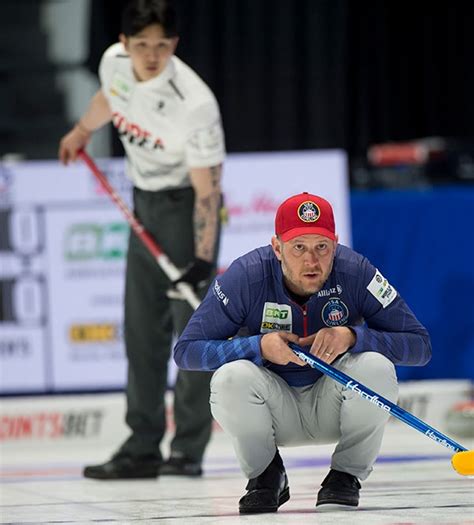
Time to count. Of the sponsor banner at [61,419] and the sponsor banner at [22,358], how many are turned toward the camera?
2

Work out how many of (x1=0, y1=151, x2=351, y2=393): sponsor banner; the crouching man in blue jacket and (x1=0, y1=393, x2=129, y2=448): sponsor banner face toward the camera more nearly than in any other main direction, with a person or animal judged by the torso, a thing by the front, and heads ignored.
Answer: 3

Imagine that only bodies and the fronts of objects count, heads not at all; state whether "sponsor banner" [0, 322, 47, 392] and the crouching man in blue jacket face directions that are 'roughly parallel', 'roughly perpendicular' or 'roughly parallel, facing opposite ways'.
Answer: roughly parallel

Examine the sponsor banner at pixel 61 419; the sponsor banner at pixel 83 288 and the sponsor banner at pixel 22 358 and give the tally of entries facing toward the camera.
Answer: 3

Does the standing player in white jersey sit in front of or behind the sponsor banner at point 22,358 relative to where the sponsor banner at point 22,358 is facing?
in front

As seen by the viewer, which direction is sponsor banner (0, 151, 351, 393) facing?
toward the camera

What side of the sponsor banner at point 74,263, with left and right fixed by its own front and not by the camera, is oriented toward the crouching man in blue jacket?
front

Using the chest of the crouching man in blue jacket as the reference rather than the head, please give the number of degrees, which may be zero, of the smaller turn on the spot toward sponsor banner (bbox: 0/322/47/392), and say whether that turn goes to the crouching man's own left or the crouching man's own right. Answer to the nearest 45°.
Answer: approximately 135° to the crouching man's own right

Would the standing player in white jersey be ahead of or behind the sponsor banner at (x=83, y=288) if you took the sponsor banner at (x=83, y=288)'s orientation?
ahead

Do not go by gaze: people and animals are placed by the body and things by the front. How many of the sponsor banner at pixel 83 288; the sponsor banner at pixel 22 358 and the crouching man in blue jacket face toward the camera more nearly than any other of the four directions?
3
